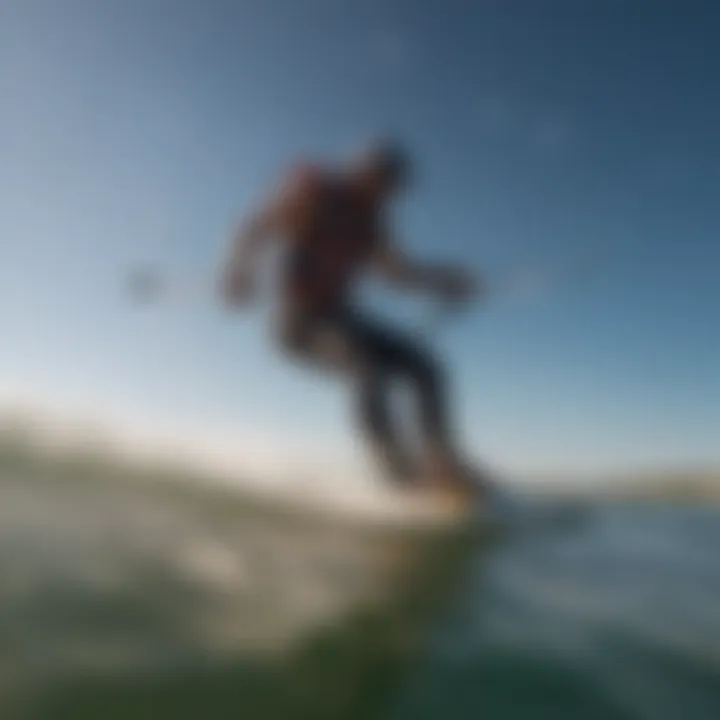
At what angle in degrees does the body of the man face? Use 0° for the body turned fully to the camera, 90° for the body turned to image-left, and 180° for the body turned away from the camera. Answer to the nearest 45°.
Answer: approximately 315°
